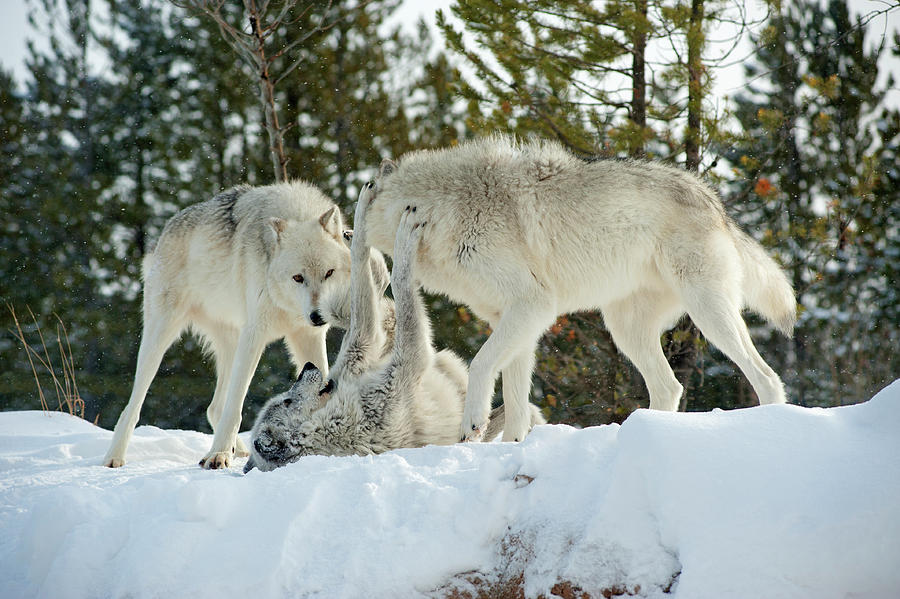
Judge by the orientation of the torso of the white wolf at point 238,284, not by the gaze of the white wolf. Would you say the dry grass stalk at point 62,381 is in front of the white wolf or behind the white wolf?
behind

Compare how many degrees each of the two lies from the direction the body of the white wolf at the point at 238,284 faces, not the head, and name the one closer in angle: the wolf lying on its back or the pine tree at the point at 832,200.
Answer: the wolf lying on its back

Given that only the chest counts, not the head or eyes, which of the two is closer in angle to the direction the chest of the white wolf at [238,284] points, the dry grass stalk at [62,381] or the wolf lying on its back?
the wolf lying on its back

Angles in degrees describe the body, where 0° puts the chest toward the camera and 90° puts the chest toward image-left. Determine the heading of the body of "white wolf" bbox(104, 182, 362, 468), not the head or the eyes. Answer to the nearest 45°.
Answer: approximately 315°
